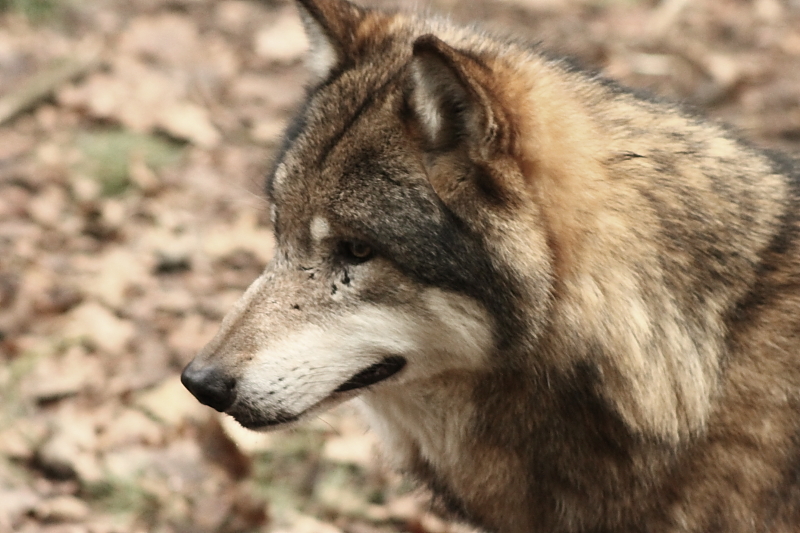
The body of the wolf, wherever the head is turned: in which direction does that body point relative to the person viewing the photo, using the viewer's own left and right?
facing to the left of the viewer
